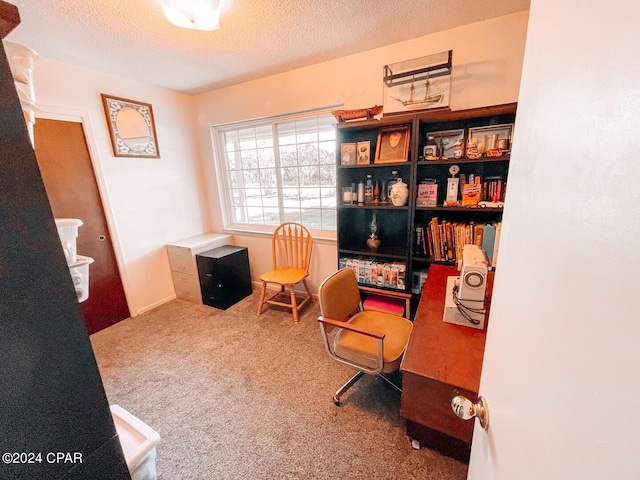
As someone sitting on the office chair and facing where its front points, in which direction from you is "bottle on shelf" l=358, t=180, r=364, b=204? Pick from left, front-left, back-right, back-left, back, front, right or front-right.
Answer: back-left

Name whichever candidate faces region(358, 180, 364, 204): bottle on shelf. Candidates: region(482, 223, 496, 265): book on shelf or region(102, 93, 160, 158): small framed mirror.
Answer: the small framed mirror

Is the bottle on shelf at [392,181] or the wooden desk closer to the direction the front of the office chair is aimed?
the wooden desk

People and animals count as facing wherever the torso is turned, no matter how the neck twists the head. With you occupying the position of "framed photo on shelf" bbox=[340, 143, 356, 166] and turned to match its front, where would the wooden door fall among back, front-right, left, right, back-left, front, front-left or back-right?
right

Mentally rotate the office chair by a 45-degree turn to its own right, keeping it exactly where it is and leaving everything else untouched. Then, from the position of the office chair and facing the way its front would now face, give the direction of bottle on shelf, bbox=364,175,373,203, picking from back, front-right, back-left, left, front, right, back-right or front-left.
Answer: back

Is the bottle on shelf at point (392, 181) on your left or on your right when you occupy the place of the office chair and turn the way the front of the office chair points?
on your left

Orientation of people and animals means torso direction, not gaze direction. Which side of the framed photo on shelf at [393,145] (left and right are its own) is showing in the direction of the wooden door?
right

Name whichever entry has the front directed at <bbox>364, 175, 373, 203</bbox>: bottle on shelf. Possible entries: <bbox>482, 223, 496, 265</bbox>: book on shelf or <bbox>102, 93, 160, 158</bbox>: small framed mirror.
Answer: the small framed mirror

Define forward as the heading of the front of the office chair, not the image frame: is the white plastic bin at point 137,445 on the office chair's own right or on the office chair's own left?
on the office chair's own right

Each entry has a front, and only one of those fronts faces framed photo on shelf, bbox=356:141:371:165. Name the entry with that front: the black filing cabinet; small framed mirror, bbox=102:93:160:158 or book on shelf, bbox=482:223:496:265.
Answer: the small framed mirror
